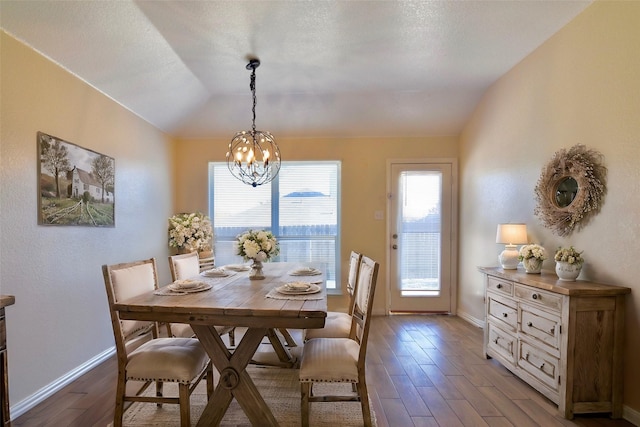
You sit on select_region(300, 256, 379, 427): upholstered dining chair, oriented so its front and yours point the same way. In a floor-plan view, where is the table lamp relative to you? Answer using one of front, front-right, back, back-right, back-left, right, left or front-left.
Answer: back-right

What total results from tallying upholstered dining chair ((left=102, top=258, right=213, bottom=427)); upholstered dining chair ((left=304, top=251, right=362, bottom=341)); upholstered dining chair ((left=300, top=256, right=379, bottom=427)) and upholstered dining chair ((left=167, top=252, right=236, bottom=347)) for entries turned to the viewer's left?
2

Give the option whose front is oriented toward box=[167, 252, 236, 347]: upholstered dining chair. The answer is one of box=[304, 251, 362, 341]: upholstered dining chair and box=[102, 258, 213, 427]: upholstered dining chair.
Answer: box=[304, 251, 362, 341]: upholstered dining chair

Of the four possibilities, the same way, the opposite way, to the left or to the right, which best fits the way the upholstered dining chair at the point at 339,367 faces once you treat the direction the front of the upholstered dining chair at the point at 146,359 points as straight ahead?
the opposite way

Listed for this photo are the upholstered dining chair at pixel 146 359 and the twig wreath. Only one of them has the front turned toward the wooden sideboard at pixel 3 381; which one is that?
the twig wreath

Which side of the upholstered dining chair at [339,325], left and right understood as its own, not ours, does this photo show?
left

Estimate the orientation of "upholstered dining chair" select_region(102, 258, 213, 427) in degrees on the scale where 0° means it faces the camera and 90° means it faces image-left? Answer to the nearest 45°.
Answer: approximately 315°

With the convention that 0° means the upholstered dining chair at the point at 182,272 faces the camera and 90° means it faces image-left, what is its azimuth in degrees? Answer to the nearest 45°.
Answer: approximately 315°

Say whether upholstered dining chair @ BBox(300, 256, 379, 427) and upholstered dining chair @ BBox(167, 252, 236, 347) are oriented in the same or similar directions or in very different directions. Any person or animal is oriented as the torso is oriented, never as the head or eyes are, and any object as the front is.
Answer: very different directions

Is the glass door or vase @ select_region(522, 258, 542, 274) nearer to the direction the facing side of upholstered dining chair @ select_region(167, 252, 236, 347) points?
the vase
